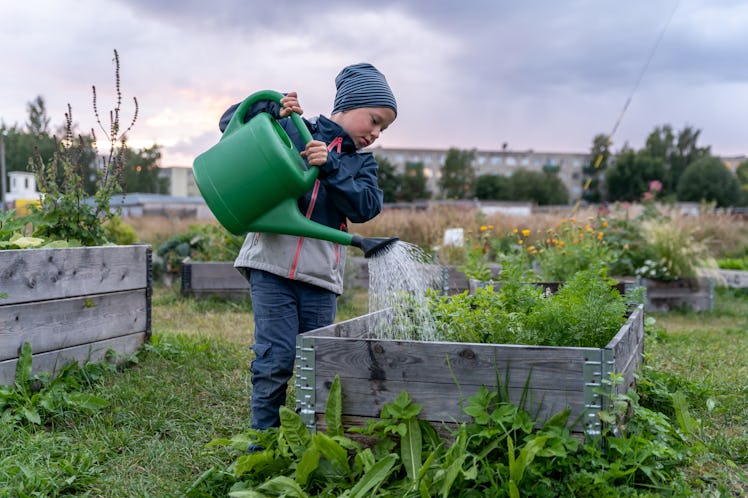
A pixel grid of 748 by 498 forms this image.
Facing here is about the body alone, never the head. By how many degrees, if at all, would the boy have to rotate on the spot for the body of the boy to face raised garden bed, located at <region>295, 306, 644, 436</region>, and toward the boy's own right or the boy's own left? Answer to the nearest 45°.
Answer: approximately 45° to the boy's own left

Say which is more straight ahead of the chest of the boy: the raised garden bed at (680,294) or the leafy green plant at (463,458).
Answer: the leafy green plant

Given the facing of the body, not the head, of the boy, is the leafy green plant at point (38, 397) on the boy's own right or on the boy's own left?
on the boy's own right

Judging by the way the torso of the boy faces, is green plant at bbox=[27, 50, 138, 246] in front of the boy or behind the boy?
behind

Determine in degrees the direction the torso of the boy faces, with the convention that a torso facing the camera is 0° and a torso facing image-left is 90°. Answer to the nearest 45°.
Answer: approximately 0°

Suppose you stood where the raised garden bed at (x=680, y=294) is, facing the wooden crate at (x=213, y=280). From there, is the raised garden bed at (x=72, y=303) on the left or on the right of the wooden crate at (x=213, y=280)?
left
